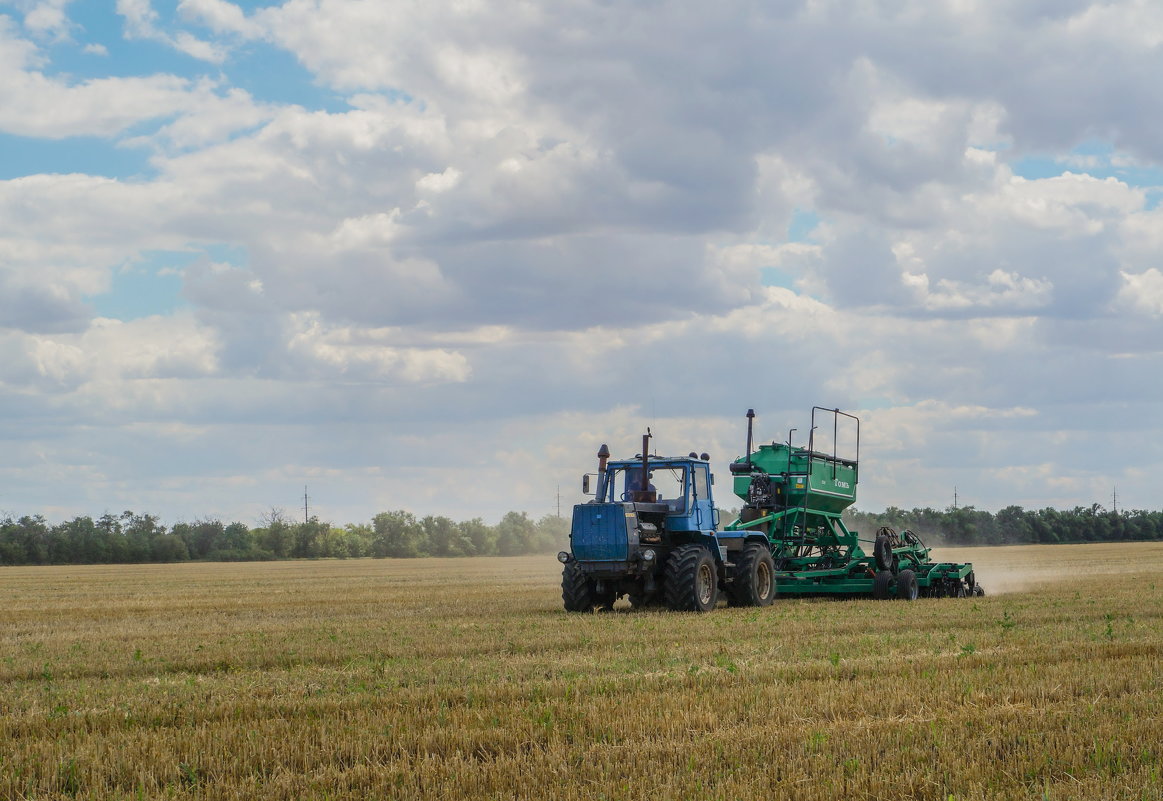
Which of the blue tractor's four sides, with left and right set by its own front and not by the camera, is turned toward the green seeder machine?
back

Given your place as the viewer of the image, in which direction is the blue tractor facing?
facing the viewer and to the left of the viewer
